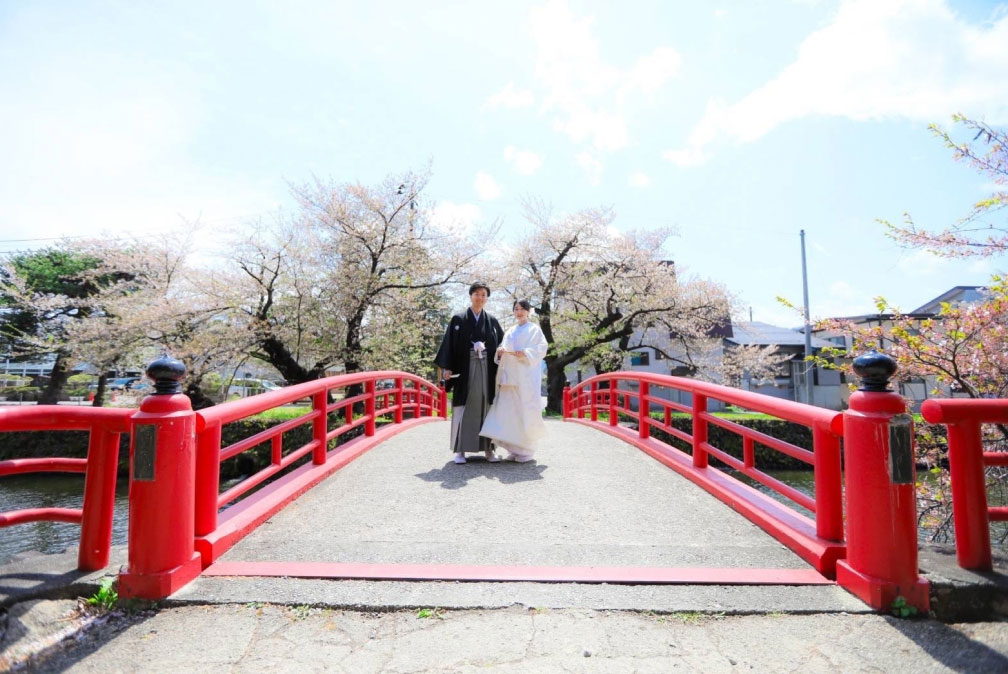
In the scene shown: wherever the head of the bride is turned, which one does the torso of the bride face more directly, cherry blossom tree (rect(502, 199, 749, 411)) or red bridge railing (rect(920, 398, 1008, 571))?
the red bridge railing

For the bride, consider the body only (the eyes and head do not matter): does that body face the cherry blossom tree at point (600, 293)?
no

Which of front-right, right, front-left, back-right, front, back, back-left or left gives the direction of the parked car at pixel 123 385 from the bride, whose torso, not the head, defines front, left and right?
right

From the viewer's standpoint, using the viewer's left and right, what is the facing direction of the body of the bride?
facing the viewer and to the left of the viewer

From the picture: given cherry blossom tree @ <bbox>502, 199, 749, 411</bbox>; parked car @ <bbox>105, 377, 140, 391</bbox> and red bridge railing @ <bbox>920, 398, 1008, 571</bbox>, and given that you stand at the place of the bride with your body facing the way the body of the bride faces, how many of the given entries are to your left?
1

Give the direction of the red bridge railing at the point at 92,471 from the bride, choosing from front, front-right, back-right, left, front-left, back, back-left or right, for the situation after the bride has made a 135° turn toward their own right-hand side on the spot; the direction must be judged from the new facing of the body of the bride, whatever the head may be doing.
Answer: back-left

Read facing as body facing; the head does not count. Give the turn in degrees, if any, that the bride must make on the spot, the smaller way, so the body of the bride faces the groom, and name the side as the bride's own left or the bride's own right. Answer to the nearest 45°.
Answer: approximately 45° to the bride's own right

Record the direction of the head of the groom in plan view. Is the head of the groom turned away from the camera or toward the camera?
toward the camera

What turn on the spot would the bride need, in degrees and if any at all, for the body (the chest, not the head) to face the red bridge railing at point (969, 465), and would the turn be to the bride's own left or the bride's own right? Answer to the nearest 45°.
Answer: approximately 90° to the bride's own left

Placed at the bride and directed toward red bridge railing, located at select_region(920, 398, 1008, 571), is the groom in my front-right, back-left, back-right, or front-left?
back-right
